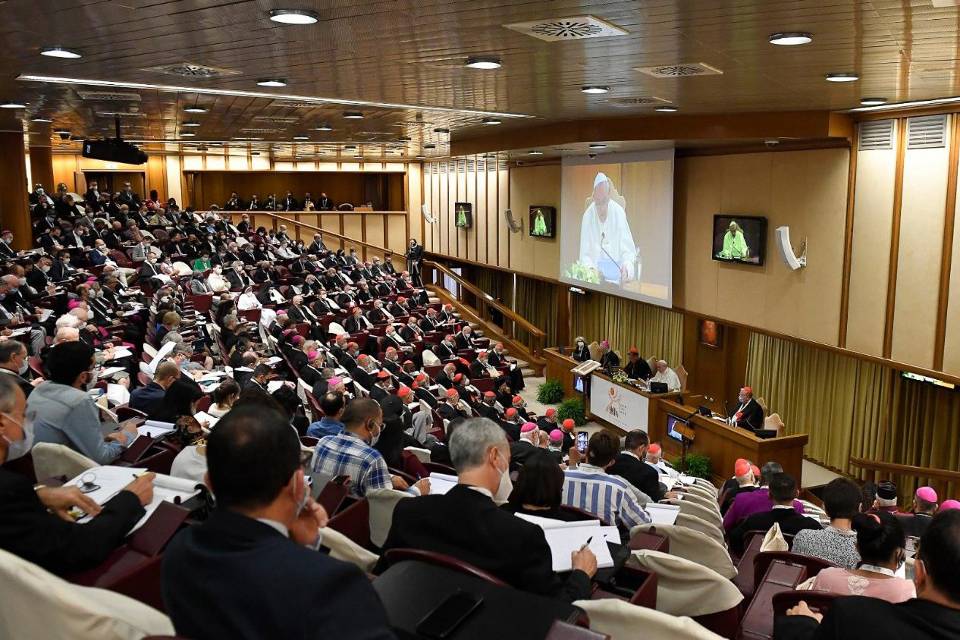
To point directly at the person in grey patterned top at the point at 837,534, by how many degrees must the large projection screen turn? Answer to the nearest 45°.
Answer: approximately 45° to its left

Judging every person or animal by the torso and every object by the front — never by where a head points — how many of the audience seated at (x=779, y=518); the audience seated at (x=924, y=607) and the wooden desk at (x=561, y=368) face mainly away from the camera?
2

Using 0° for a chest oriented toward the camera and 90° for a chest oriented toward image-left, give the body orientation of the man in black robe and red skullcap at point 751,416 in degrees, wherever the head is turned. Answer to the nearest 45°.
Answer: approximately 45°

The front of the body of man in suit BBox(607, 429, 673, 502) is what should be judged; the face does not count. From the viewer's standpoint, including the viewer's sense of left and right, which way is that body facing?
facing away from the viewer and to the right of the viewer

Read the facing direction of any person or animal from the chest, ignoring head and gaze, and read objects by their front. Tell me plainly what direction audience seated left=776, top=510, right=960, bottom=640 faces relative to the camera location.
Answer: facing away from the viewer

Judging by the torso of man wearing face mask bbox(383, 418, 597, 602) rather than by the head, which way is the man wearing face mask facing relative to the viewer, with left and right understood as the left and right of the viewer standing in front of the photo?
facing away from the viewer and to the right of the viewer

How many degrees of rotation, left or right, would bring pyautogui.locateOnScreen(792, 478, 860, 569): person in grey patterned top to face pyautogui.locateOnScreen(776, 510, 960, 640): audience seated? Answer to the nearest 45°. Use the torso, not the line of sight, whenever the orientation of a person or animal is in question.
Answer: approximately 180°

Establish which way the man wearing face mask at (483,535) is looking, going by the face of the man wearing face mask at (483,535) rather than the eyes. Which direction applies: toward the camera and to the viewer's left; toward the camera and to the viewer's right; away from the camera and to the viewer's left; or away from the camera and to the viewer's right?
away from the camera and to the viewer's right

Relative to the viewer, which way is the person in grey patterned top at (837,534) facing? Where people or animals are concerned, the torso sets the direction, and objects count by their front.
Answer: away from the camera

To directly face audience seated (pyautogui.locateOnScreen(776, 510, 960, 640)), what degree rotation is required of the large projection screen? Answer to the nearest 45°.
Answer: approximately 45° to its left

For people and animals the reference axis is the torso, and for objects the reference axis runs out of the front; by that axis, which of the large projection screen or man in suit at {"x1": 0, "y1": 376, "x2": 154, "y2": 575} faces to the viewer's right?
the man in suit

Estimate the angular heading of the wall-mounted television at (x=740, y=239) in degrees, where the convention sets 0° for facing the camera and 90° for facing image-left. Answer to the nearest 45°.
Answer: approximately 45°
